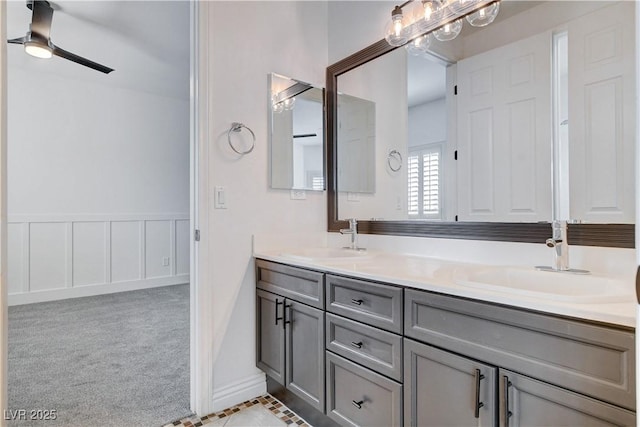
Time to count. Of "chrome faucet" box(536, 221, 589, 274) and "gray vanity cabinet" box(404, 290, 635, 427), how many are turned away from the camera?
0

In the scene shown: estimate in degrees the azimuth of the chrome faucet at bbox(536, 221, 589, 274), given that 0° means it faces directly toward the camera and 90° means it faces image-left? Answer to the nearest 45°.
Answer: approximately 45°

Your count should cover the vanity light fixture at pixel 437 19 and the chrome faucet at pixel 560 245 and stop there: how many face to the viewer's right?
0

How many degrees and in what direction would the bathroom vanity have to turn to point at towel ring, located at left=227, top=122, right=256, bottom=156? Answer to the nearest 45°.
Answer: approximately 90° to its right

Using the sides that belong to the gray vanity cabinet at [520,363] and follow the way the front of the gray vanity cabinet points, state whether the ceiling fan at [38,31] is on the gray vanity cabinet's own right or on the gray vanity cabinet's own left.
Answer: on the gray vanity cabinet's own right

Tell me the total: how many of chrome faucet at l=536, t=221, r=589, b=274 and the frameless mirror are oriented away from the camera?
0

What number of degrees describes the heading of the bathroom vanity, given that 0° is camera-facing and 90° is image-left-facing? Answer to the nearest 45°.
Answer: approximately 45°
